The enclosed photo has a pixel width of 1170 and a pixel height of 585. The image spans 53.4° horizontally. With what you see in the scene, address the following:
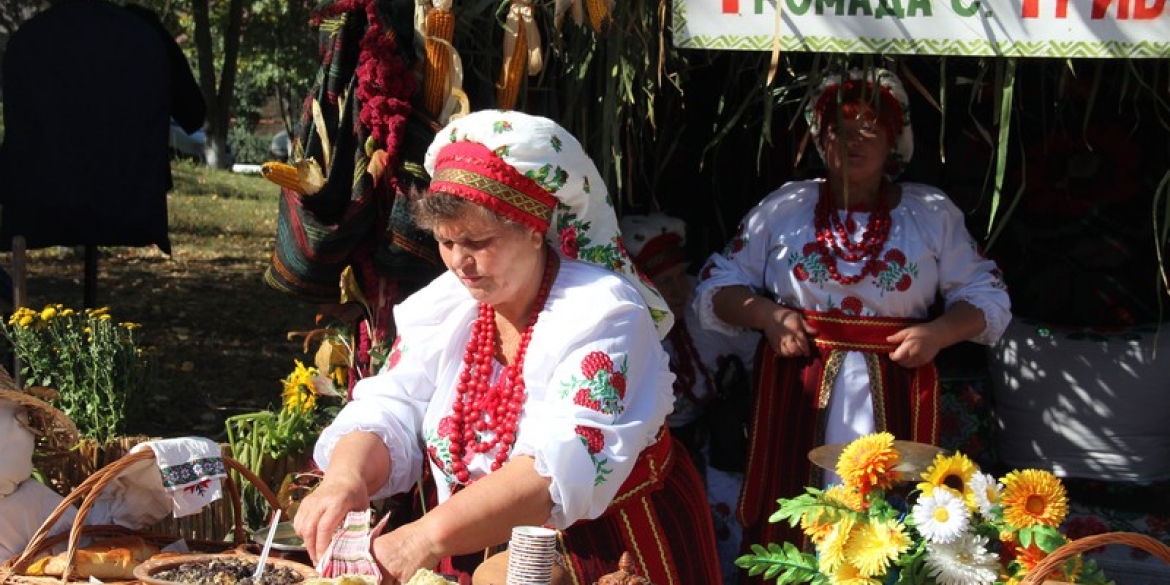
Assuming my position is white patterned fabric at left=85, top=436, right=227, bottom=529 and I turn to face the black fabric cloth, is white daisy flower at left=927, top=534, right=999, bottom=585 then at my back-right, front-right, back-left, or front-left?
back-right

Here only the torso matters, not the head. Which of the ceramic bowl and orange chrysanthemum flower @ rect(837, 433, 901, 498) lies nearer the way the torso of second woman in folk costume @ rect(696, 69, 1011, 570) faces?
the orange chrysanthemum flower

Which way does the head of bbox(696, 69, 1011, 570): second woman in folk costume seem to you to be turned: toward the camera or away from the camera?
toward the camera

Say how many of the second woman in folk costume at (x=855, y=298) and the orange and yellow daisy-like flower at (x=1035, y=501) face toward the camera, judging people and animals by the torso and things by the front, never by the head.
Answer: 2

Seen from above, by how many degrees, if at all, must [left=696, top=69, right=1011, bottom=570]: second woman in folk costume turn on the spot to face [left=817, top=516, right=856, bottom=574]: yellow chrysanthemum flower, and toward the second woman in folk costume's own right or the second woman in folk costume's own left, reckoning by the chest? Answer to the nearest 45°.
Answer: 0° — they already face it

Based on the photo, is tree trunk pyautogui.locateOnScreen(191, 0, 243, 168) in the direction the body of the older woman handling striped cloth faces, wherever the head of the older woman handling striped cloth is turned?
no

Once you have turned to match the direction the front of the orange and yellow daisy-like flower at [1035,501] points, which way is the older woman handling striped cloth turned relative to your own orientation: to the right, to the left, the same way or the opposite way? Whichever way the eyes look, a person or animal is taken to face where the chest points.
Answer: the same way

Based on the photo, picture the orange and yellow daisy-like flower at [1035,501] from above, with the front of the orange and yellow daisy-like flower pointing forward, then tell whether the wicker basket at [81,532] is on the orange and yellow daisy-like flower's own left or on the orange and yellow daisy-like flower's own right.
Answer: on the orange and yellow daisy-like flower's own right

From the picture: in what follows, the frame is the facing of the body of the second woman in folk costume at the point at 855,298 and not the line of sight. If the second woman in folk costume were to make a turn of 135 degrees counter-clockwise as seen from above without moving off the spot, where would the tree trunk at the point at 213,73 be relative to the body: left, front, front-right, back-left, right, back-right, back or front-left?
left

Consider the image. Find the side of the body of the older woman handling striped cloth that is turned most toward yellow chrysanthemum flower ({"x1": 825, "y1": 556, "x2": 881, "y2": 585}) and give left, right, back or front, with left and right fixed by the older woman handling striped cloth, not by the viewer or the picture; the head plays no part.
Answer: left

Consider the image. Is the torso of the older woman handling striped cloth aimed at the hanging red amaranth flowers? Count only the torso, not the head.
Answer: no

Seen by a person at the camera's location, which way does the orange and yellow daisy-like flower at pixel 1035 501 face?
facing the viewer

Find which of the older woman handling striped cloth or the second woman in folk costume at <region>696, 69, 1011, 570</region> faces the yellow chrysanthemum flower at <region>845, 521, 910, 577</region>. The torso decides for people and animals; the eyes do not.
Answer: the second woman in folk costume

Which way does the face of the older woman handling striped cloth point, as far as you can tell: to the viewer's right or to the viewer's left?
to the viewer's left

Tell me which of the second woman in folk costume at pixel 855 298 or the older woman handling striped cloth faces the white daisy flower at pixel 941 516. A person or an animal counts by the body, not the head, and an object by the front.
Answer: the second woman in folk costume

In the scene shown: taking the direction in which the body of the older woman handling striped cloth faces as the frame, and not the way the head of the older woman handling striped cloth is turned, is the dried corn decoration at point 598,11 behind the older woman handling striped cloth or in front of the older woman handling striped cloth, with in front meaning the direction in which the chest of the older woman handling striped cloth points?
behind

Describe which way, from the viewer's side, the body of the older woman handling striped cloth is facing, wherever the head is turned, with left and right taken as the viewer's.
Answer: facing the viewer and to the left of the viewer

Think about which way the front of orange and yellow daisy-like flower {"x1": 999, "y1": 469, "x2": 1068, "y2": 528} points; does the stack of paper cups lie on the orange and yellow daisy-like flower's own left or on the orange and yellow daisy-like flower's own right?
on the orange and yellow daisy-like flower's own right
